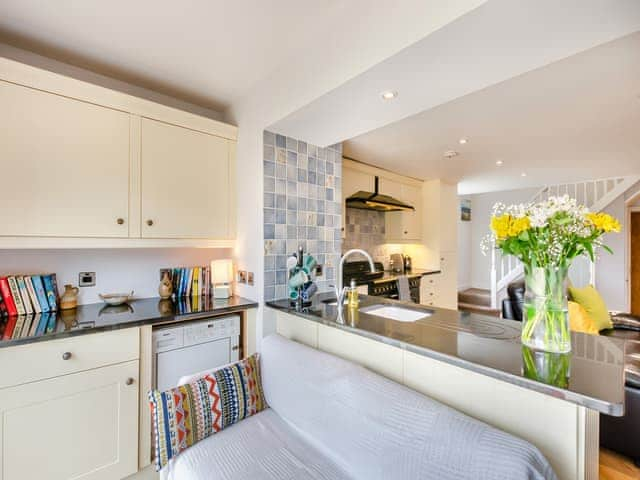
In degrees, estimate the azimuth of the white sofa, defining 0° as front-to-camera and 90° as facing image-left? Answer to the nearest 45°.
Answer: approximately 45°

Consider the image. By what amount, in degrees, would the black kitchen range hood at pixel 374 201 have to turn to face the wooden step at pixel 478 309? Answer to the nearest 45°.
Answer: approximately 90° to its left

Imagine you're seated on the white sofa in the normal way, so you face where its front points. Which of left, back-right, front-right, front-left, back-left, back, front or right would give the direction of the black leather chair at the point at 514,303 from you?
back

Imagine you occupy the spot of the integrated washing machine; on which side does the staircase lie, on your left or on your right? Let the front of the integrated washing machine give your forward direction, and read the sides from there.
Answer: on your left

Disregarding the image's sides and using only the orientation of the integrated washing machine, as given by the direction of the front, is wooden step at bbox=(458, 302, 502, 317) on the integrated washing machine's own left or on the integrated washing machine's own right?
on the integrated washing machine's own left

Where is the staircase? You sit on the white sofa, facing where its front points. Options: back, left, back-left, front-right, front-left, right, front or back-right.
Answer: back

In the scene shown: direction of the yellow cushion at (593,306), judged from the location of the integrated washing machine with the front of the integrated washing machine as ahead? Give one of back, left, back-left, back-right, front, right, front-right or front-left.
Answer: front-left

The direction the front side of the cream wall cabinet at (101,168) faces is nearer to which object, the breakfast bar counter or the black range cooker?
the breakfast bar counter

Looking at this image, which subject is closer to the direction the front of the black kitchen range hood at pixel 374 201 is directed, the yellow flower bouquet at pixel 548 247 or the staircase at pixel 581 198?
the yellow flower bouquet

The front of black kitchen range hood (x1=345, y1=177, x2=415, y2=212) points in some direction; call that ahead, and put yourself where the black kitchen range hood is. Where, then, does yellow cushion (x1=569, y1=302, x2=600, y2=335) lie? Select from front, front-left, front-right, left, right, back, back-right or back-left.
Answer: front

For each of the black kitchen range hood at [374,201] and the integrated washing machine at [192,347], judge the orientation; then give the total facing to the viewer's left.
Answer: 0

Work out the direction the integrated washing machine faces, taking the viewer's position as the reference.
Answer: facing the viewer and to the right of the viewer

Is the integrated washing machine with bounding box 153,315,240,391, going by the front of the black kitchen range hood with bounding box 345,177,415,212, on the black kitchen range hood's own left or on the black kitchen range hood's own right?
on the black kitchen range hood's own right

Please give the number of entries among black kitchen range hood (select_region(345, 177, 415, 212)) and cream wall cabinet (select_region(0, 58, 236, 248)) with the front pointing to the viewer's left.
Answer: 0

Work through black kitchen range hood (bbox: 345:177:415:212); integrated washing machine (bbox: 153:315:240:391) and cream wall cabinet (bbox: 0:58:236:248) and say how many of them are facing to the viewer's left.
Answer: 0

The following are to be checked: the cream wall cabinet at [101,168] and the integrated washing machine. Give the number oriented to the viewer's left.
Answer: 0

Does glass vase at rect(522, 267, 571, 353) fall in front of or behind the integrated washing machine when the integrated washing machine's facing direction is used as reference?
in front

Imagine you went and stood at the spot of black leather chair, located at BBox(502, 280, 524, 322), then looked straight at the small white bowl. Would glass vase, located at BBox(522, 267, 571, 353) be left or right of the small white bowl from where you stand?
left

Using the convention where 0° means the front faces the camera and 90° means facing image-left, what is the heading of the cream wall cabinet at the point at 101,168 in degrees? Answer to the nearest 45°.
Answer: approximately 315°
